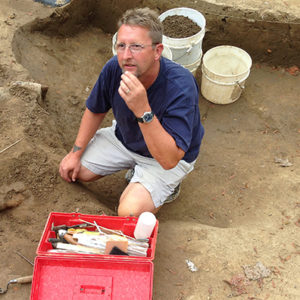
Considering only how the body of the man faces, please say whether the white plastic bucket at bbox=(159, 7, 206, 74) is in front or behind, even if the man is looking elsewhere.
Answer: behind

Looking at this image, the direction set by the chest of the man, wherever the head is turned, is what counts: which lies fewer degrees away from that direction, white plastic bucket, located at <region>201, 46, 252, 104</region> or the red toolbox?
the red toolbox

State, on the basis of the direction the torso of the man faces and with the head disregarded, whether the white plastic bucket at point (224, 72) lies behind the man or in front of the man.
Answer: behind

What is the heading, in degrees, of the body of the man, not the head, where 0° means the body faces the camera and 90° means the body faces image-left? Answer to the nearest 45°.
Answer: approximately 45°
